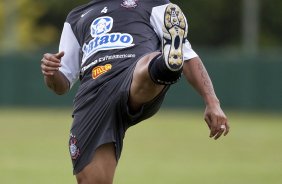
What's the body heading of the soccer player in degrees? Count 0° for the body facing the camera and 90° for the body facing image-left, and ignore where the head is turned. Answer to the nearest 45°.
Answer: approximately 0°
